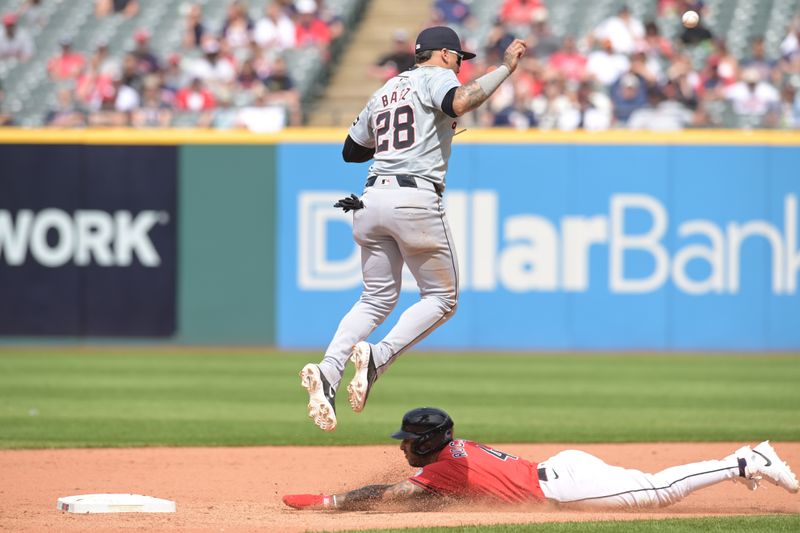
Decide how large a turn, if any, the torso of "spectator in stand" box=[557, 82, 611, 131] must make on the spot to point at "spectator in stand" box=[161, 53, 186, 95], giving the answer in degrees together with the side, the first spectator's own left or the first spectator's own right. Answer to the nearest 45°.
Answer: approximately 90° to the first spectator's own right

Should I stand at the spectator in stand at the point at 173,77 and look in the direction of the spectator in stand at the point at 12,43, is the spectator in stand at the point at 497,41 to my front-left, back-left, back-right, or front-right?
back-right

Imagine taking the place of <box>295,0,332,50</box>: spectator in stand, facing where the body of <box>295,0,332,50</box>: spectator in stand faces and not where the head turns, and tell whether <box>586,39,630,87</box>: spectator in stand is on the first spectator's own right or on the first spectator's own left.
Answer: on the first spectator's own left

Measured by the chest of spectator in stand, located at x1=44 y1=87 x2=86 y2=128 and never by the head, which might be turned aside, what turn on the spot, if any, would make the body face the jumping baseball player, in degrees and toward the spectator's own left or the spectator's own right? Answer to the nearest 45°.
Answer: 0° — they already face them

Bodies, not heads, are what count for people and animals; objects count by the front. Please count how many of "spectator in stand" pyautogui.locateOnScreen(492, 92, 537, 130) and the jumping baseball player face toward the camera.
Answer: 1

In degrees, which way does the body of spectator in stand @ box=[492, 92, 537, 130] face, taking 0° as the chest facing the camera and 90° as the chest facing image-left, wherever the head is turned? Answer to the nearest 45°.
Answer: approximately 0°

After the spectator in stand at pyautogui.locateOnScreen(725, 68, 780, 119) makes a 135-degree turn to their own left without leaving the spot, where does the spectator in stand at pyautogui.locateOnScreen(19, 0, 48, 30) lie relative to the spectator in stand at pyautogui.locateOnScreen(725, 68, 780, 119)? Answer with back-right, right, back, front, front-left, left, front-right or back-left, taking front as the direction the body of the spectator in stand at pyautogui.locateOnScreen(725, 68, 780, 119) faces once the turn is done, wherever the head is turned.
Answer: back-left
